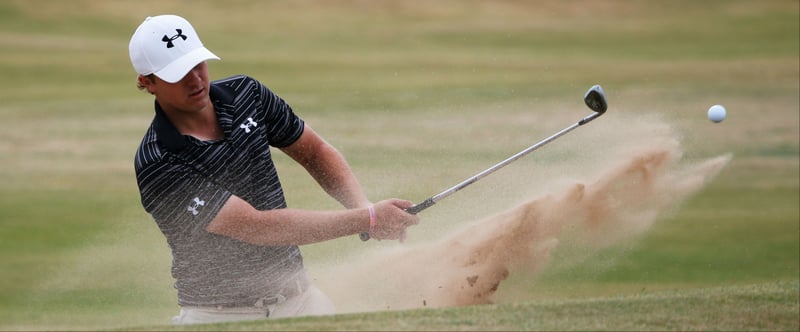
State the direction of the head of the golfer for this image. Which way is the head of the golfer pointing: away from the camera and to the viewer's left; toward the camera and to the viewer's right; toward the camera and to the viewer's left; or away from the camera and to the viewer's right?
toward the camera and to the viewer's right

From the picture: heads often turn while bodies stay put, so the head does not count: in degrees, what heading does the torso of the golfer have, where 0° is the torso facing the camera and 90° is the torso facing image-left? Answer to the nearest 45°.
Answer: approximately 315°
